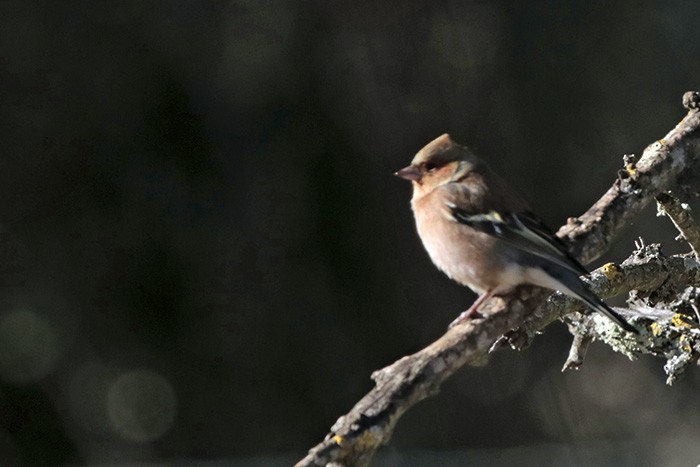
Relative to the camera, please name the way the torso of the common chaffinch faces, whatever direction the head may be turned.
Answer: to the viewer's left
